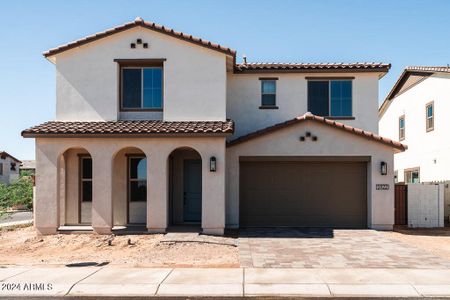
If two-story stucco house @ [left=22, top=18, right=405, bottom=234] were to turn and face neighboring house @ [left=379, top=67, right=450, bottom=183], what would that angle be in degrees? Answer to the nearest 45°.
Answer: approximately 135° to its left

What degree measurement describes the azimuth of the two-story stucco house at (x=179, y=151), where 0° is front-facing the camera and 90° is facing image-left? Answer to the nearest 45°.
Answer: approximately 0°

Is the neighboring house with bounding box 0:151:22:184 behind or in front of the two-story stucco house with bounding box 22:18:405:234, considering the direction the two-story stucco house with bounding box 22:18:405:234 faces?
behind

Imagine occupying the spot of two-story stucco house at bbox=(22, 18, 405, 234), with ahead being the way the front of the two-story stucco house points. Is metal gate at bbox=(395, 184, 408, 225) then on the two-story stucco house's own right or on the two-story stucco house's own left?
on the two-story stucco house's own left

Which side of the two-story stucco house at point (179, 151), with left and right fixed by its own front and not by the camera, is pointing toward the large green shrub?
right
